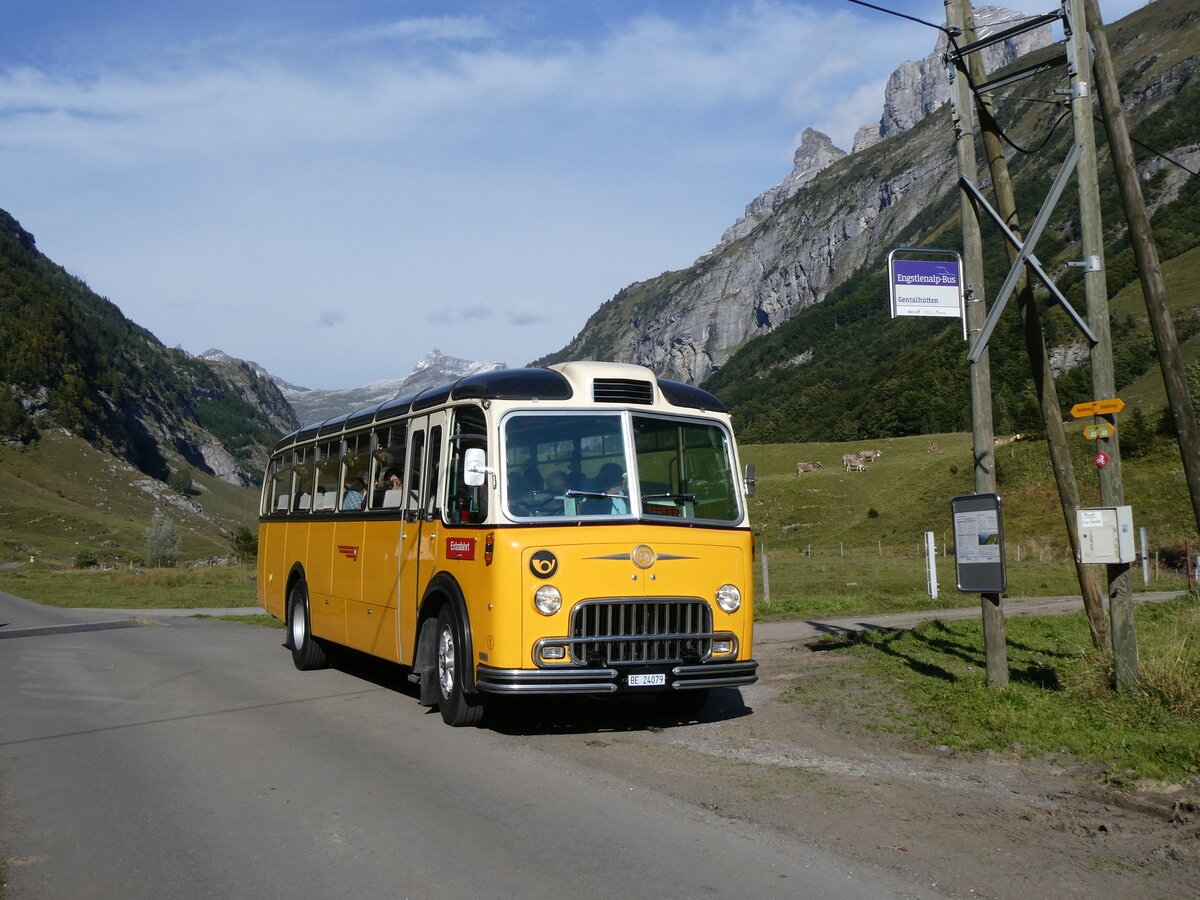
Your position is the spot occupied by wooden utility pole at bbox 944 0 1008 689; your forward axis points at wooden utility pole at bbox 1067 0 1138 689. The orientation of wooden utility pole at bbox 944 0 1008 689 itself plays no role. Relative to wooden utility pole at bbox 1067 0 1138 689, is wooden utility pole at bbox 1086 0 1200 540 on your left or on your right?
left

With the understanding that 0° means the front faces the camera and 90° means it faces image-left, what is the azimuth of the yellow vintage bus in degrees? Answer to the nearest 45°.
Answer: approximately 315°

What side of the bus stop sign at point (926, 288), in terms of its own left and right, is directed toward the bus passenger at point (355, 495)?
right

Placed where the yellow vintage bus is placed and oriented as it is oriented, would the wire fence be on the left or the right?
on its left

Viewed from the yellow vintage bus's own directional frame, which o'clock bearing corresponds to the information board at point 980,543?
The information board is roughly at 10 o'clock from the yellow vintage bus.

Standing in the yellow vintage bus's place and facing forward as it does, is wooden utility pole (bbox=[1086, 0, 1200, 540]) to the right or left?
on its left

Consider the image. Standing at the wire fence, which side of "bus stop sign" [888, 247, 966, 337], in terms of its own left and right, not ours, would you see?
back

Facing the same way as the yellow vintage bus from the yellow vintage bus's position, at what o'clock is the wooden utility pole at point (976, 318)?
The wooden utility pole is roughly at 10 o'clock from the yellow vintage bus.

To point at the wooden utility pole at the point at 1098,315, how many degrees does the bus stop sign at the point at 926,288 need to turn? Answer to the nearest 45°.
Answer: approximately 45° to its left
